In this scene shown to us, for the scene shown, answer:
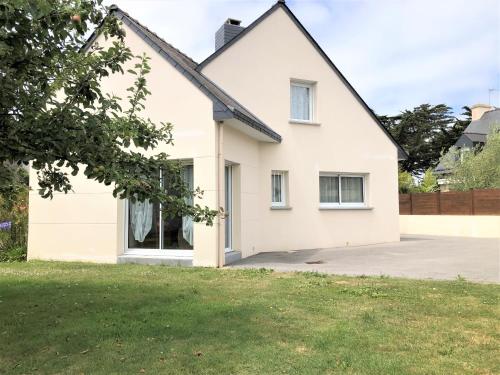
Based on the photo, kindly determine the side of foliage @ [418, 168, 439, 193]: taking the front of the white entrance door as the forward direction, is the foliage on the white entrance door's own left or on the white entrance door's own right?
on the white entrance door's own left

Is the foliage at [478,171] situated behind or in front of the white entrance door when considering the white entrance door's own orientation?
in front

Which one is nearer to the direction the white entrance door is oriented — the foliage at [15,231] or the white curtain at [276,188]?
the white curtain

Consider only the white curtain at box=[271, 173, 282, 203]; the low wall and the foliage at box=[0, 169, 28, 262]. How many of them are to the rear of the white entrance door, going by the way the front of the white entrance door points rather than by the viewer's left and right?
1

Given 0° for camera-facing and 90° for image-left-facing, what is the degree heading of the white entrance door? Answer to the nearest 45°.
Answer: approximately 270°

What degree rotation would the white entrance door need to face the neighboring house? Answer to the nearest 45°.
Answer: approximately 45° to its left

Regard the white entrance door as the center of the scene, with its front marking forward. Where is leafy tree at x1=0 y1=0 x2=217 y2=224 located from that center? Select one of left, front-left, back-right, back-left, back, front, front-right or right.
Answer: right

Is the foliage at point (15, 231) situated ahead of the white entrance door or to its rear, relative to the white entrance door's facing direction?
to the rear

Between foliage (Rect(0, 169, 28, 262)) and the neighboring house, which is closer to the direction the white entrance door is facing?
the neighboring house

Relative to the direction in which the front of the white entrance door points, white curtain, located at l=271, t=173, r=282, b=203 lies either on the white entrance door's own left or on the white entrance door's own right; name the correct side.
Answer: on the white entrance door's own left

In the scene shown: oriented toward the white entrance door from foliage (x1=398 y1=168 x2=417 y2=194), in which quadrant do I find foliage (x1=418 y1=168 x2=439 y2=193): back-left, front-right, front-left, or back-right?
back-left
